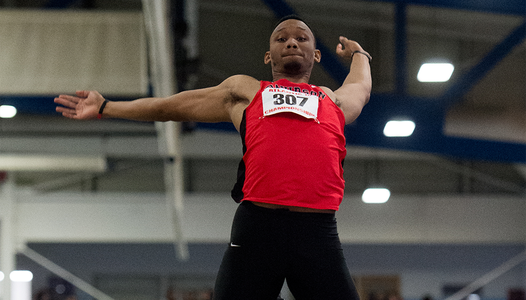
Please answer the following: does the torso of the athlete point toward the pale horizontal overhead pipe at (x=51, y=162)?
no

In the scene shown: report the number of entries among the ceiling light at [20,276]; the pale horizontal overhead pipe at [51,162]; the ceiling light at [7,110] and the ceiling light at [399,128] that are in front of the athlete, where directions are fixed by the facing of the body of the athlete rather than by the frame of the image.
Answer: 0

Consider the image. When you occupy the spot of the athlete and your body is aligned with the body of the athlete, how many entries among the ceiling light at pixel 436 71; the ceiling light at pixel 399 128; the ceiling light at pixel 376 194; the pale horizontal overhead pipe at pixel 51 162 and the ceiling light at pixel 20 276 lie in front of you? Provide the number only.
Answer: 0

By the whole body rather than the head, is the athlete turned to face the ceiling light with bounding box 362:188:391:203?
no

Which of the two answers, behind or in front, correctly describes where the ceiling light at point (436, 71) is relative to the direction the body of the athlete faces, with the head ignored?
behind

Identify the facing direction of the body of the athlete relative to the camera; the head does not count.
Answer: toward the camera

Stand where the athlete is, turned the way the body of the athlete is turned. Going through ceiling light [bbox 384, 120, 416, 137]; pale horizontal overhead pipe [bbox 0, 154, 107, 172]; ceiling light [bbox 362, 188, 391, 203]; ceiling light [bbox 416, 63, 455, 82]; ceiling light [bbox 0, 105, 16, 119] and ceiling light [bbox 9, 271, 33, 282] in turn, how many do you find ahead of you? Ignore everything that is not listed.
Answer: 0

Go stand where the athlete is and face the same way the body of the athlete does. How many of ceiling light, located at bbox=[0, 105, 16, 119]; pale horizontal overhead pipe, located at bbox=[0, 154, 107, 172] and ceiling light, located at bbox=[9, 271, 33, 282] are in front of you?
0

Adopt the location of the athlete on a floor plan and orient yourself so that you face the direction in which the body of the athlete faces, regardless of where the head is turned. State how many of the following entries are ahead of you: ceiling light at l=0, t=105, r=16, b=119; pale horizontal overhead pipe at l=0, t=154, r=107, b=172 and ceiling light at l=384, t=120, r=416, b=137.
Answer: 0

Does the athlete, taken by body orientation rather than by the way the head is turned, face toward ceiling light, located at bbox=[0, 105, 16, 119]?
no

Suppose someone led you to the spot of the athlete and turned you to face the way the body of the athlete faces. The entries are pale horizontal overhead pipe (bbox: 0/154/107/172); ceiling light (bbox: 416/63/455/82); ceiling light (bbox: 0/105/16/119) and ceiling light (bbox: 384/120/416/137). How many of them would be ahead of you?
0

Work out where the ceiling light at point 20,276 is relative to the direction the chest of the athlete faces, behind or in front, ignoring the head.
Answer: behind

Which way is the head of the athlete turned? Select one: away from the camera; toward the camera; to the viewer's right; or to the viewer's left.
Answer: toward the camera

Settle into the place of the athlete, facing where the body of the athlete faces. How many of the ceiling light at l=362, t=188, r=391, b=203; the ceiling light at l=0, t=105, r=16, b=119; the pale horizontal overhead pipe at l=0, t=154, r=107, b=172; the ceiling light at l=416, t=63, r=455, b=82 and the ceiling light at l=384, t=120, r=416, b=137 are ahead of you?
0
